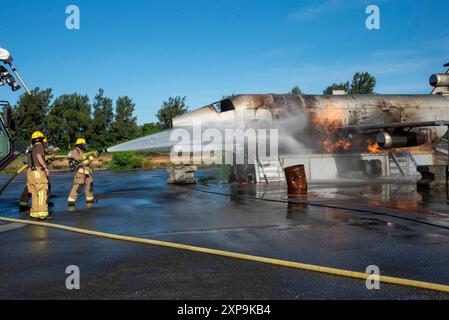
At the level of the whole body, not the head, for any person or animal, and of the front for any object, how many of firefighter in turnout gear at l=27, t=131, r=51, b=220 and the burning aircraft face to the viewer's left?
1

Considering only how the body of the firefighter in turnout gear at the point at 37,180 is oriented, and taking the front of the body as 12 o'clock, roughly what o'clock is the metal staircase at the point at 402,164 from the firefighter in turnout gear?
The metal staircase is roughly at 1 o'clock from the firefighter in turnout gear.

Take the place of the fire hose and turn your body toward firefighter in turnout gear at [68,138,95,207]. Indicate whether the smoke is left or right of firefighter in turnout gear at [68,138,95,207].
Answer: right

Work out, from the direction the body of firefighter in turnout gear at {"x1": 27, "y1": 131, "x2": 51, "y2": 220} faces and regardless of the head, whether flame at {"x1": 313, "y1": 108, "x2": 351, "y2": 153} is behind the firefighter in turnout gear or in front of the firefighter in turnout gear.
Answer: in front

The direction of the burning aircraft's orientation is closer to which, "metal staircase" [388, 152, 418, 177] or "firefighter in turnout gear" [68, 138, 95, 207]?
the firefighter in turnout gear

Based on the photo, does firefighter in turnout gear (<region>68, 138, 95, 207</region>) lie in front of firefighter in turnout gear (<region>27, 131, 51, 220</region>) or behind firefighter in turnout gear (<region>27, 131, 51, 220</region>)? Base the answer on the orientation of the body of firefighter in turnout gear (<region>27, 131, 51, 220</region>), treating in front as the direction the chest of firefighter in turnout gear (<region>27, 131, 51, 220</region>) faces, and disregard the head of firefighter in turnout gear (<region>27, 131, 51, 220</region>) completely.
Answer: in front

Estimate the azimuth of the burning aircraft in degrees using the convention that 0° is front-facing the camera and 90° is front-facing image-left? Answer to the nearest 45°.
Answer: approximately 90°

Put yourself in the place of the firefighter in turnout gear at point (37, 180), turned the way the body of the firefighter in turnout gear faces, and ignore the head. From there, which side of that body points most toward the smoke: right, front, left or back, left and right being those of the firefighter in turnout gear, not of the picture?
front

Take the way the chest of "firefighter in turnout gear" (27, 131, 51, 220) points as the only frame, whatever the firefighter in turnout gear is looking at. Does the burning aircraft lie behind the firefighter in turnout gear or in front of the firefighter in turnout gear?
in front

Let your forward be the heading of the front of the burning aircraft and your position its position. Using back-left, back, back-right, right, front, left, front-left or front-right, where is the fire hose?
left

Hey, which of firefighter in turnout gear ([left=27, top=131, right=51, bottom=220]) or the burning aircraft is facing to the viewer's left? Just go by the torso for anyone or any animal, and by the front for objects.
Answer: the burning aircraft

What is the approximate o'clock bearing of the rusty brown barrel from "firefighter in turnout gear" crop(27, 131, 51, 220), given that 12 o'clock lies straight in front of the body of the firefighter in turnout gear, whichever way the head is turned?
The rusty brown barrel is roughly at 1 o'clock from the firefighter in turnout gear.

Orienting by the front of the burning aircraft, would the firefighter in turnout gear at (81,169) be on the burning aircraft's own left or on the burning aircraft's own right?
on the burning aircraft's own left

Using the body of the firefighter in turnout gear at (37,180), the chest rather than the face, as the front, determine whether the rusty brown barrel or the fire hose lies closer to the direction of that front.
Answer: the rusty brown barrel

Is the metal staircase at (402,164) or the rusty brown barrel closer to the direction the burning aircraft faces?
the rusty brown barrel

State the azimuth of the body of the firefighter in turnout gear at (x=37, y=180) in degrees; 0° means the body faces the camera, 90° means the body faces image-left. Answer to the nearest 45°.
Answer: approximately 225°

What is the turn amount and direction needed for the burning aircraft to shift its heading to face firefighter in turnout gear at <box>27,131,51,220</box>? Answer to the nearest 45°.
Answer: approximately 45° to its left
